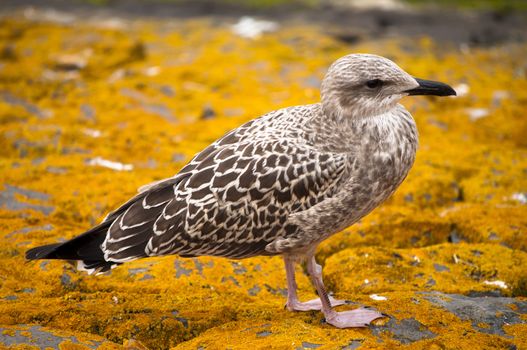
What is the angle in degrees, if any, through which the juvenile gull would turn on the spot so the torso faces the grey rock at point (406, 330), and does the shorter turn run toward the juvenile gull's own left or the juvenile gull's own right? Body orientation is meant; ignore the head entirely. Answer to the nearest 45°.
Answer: approximately 45° to the juvenile gull's own right

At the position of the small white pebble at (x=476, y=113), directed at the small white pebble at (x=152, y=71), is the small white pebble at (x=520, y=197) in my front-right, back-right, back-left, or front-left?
back-left

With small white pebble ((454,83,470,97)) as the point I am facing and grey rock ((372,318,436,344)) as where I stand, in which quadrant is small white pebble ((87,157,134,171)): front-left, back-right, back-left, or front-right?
front-left

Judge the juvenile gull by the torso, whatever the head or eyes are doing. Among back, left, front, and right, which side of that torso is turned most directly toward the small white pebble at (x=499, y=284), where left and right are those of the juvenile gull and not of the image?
front

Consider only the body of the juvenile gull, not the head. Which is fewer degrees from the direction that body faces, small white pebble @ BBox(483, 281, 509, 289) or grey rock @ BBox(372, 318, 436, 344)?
the small white pebble

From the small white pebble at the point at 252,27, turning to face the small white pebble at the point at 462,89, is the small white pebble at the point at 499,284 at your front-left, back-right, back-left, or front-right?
front-right

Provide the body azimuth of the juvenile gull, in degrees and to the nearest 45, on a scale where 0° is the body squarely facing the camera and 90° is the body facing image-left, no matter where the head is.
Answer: approximately 270°

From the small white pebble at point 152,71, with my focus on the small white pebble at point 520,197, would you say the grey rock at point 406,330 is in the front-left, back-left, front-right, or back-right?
front-right

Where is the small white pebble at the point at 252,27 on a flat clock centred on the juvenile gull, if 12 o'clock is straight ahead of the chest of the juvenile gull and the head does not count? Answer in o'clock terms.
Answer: The small white pebble is roughly at 9 o'clock from the juvenile gull.

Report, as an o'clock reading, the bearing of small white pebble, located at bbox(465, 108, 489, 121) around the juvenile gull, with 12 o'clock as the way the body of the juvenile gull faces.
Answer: The small white pebble is roughly at 10 o'clock from the juvenile gull.

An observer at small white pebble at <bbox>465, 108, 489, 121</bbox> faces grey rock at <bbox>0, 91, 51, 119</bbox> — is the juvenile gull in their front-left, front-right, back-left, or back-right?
front-left

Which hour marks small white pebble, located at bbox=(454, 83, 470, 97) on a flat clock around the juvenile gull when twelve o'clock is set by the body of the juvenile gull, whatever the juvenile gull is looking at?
The small white pebble is roughly at 10 o'clock from the juvenile gull.

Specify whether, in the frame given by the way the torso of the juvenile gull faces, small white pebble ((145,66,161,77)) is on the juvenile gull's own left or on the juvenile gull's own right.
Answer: on the juvenile gull's own left

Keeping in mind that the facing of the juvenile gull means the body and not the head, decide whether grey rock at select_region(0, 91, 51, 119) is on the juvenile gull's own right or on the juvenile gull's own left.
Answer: on the juvenile gull's own left
